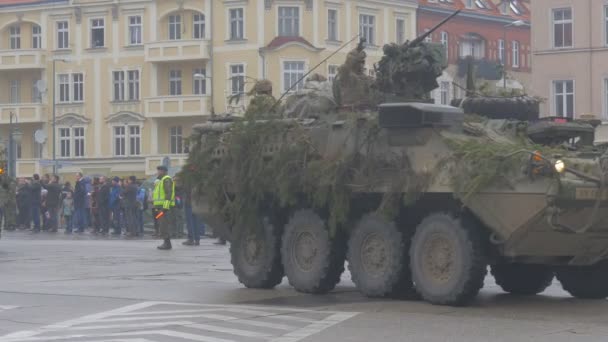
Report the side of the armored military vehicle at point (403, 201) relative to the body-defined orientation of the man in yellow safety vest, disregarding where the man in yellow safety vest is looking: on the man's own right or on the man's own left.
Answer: on the man's own left

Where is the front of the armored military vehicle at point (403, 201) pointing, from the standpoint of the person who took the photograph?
facing the viewer and to the right of the viewer

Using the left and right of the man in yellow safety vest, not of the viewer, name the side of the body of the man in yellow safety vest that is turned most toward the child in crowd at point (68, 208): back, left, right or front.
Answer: right

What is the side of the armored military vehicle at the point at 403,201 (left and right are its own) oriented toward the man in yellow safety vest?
back
